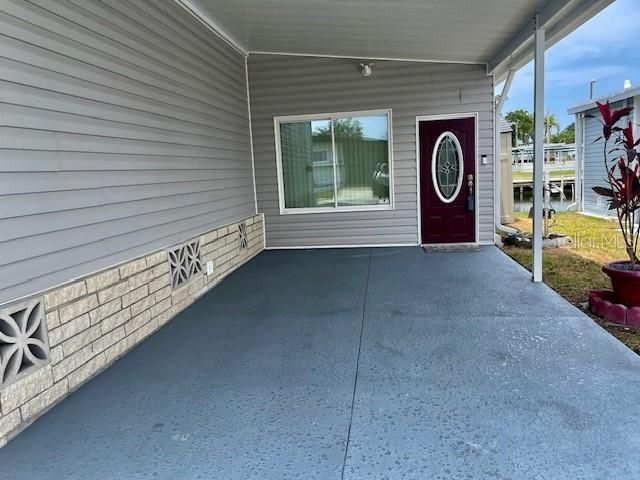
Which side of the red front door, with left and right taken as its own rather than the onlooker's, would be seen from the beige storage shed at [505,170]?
back

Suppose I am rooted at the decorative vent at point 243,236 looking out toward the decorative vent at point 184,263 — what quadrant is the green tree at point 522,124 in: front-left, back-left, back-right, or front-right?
back-left

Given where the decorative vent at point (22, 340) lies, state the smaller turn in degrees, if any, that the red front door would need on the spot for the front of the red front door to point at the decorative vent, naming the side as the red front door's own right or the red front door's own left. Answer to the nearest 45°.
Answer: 0° — it already faces it

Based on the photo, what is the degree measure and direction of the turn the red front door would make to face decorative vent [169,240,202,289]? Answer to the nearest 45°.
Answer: approximately 45° to its right

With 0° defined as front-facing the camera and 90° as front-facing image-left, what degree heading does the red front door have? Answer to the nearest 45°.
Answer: approximately 0°

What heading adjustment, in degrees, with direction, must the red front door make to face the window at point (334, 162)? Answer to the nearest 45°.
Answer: approximately 90° to its right

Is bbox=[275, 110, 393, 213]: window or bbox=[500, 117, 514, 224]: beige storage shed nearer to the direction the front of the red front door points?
the window

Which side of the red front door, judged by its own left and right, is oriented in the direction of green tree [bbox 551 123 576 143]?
back

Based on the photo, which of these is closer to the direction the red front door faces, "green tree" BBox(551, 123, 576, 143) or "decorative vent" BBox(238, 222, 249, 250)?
the decorative vent

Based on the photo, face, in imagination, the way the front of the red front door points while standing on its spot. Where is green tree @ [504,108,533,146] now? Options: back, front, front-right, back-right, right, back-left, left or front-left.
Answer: back
